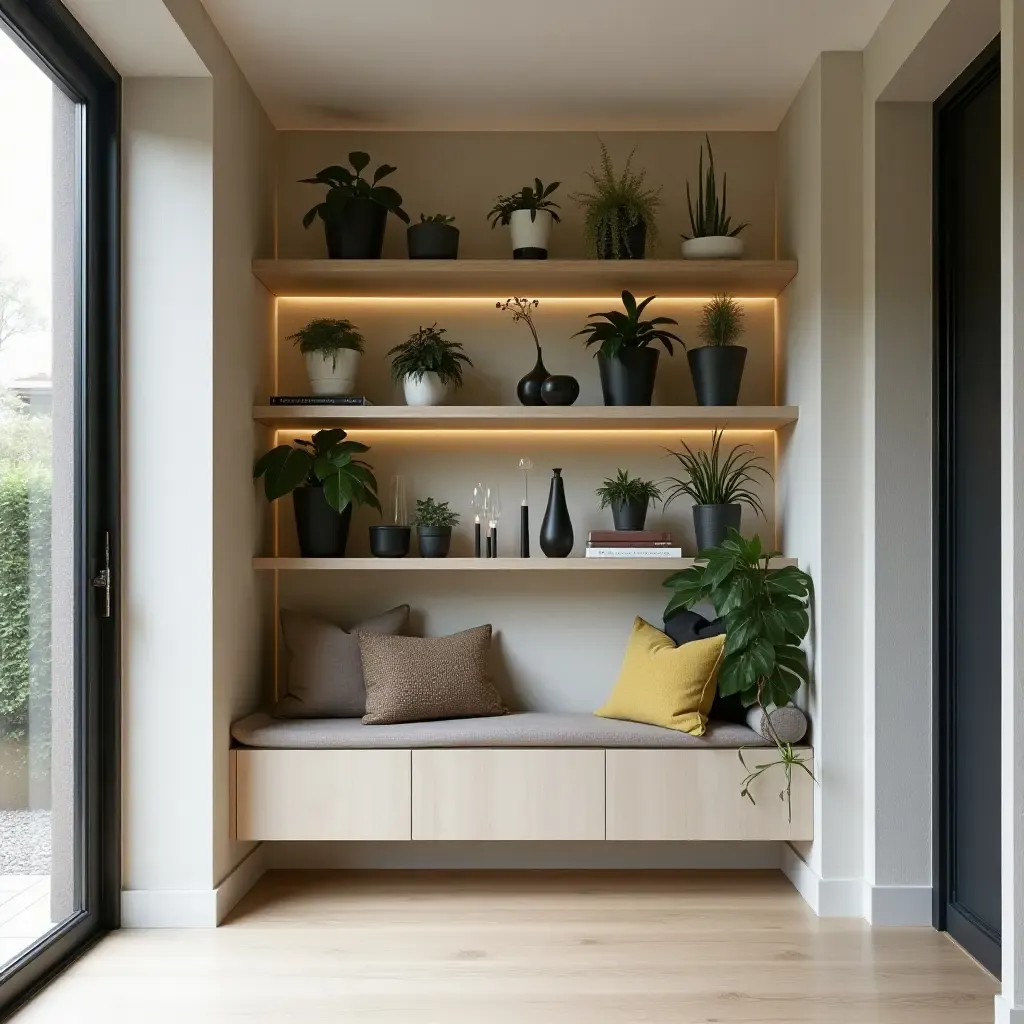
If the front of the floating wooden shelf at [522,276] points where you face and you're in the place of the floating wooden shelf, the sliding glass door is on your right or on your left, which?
on your right

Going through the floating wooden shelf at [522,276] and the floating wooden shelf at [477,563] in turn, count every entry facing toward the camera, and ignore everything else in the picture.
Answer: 2

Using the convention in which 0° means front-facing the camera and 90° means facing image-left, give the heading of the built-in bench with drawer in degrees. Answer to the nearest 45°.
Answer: approximately 0°

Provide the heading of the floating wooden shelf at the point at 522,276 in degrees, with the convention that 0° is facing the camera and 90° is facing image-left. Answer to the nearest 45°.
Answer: approximately 0°

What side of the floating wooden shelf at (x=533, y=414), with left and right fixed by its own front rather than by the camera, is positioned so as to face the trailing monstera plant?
left
